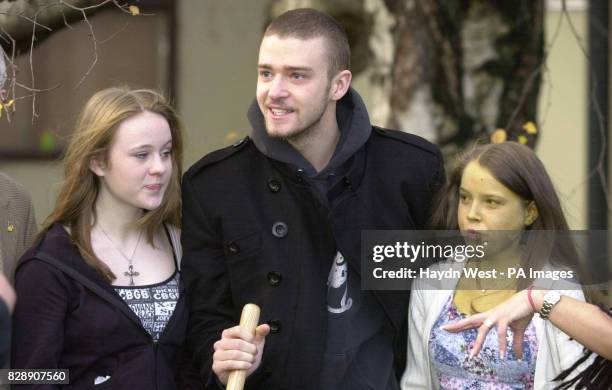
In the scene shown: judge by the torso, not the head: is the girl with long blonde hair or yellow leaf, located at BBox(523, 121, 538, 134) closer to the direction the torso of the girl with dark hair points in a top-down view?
the girl with long blonde hair

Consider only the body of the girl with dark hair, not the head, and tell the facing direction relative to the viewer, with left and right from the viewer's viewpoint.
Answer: facing the viewer and to the left of the viewer

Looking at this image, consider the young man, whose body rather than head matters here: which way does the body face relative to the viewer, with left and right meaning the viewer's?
facing the viewer

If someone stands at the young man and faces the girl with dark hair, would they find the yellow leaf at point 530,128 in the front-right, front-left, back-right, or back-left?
front-left

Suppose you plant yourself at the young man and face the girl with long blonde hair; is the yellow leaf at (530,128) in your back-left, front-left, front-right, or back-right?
back-right

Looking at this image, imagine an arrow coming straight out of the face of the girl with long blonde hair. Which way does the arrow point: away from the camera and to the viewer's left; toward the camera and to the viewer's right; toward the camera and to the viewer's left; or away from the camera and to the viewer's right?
toward the camera and to the viewer's right

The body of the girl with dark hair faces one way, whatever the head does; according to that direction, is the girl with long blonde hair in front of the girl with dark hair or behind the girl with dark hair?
in front

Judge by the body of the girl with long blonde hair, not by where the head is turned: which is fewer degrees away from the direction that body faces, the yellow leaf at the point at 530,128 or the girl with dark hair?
the girl with dark hair

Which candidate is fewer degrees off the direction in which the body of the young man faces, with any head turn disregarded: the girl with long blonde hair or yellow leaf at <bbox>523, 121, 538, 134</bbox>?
the girl with long blonde hair

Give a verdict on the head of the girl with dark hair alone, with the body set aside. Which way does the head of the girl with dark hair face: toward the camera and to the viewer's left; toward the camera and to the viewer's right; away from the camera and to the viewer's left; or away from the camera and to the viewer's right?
toward the camera and to the viewer's left

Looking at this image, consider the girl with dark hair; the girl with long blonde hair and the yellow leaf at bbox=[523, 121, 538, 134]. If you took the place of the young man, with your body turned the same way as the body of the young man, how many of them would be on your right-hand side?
1

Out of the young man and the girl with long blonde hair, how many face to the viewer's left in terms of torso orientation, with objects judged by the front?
0

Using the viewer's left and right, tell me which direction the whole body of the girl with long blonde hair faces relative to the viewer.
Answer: facing the viewer and to the right of the viewer

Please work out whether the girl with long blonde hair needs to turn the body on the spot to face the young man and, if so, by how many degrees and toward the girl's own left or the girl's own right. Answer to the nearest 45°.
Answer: approximately 45° to the girl's own left

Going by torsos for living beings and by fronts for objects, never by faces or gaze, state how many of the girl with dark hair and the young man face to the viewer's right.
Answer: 0

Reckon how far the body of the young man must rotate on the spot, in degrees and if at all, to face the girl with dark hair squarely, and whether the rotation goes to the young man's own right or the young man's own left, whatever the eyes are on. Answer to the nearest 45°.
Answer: approximately 90° to the young man's own left
